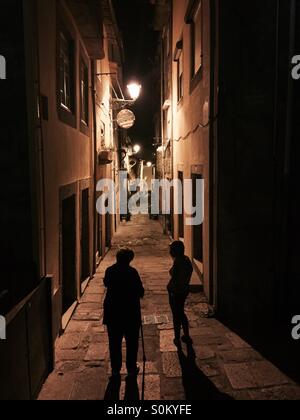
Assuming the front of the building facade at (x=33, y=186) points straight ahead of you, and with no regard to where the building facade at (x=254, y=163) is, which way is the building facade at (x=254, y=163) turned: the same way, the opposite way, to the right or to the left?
the opposite way

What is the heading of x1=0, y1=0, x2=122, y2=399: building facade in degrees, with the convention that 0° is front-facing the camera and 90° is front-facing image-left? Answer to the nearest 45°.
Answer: approximately 270°

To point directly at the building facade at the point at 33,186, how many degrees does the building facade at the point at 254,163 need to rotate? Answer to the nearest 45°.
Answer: approximately 45° to its left

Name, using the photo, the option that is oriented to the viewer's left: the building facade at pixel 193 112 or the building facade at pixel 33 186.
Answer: the building facade at pixel 193 112

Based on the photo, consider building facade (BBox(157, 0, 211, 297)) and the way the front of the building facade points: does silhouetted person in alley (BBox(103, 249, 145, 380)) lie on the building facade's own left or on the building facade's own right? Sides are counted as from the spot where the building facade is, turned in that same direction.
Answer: on the building facade's own left

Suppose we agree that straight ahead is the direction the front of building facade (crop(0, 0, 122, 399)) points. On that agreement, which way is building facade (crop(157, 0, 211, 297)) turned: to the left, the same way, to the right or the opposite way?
the opposite way

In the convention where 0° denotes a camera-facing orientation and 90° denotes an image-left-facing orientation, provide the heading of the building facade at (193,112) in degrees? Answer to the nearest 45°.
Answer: approximately 90°

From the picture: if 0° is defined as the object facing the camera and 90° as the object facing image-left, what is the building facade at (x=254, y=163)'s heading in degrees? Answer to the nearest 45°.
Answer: approximately 90°

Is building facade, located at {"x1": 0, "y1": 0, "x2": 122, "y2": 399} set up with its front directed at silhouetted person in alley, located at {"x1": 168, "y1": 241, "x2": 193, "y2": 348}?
yes
